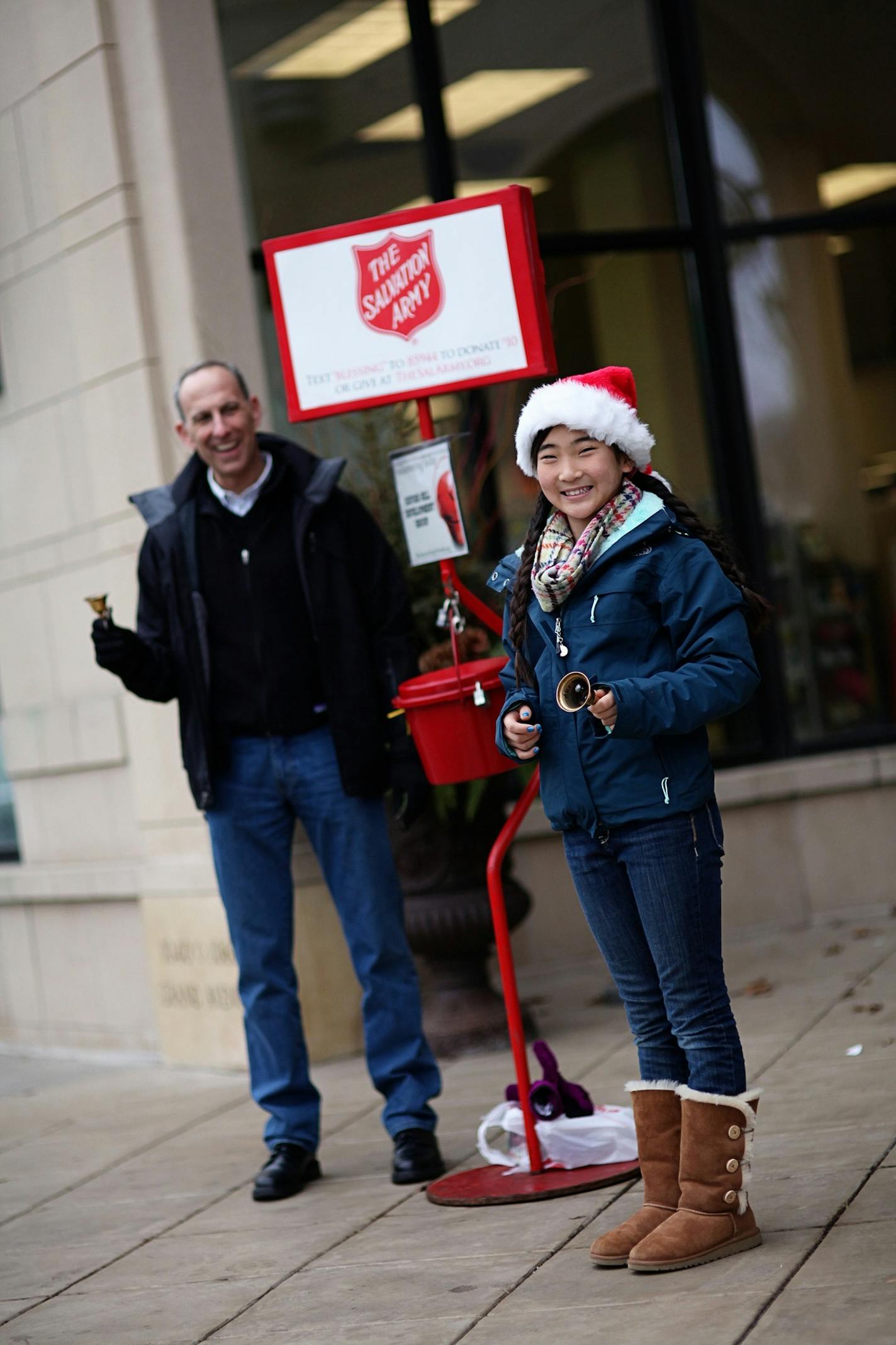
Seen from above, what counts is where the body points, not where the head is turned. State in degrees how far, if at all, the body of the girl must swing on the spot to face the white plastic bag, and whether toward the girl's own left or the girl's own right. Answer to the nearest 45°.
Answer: approximately 135° to the girl's own right

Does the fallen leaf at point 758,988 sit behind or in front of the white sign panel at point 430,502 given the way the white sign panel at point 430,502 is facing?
behind

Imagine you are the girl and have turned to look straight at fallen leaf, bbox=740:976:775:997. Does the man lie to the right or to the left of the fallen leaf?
left

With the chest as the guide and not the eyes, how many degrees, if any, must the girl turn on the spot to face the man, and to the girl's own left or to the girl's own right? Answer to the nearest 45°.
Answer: approximately 90° to the girl's own right

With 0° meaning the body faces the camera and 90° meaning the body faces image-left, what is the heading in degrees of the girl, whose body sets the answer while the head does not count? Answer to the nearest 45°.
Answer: approximately 45°

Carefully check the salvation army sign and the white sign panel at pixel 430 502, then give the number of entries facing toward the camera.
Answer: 2
